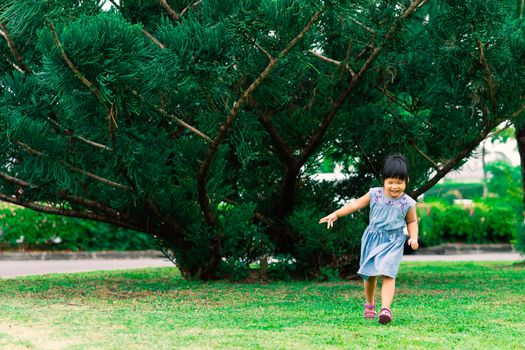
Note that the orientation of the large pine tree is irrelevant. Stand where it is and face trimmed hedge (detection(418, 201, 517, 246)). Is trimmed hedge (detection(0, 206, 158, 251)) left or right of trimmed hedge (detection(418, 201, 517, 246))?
left

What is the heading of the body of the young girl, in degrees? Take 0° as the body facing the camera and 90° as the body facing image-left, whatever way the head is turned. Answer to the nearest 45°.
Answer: approximately 0°

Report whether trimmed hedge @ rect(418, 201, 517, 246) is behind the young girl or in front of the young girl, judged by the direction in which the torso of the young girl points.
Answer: behind

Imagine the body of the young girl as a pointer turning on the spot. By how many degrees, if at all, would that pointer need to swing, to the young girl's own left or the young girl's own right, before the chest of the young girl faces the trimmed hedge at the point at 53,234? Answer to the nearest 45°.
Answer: approximately 135° to the young girl's own right
